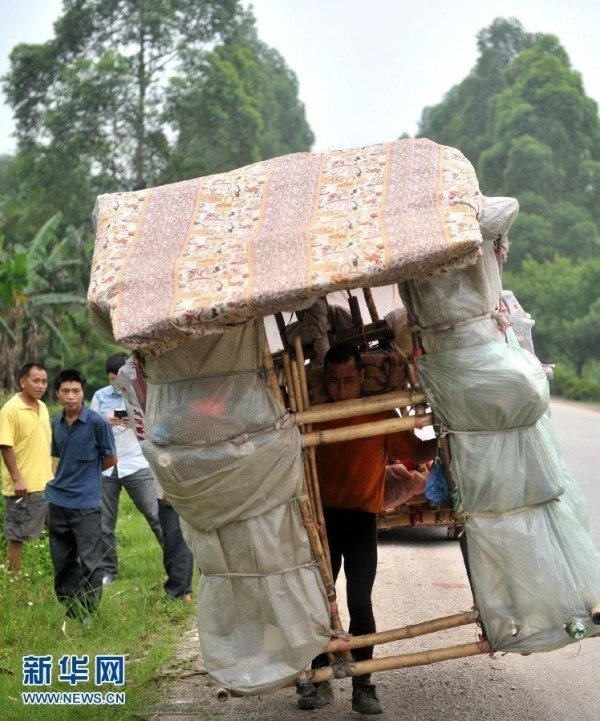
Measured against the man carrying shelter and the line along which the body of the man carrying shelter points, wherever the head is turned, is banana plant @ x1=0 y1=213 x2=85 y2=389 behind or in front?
behind

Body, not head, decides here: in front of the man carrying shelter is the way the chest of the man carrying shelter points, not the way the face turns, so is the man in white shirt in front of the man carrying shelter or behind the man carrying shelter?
behind

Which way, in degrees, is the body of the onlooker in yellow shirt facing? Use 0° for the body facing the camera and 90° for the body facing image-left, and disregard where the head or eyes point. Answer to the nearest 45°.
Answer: approximately 315°

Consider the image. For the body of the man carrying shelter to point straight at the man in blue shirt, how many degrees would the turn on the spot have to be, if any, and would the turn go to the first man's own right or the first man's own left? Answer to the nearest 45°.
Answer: approximately 135° to the first man's own right

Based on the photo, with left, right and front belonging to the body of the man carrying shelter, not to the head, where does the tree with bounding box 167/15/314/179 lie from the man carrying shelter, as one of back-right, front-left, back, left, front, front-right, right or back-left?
back
